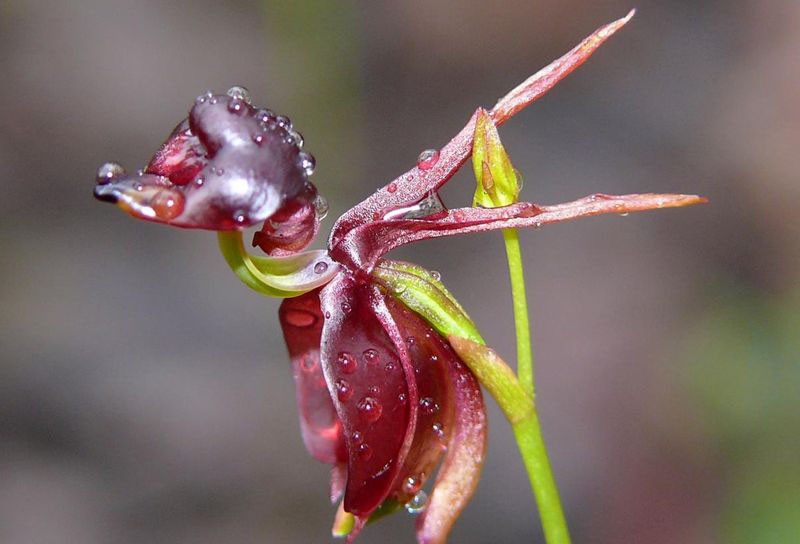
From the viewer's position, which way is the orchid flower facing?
facing to the left of the viewer
